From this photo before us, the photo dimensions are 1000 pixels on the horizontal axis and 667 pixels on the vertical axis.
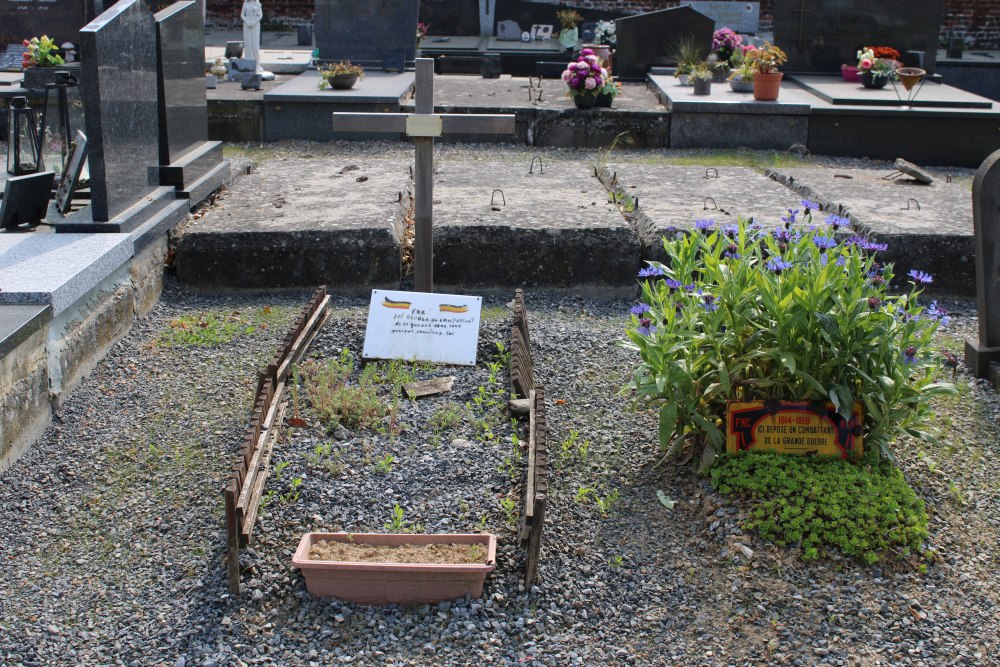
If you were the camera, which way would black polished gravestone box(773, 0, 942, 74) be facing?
facing the viewer

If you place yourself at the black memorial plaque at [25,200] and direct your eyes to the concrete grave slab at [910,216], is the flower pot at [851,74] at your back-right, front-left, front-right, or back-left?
front-left

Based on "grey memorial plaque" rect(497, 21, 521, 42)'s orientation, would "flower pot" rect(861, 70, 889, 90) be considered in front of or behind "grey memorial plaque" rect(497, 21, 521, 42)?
in front

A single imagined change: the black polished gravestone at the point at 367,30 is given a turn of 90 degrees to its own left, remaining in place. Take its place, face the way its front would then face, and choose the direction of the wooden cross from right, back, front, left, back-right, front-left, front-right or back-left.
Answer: right

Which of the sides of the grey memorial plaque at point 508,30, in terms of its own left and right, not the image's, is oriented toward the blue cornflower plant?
front

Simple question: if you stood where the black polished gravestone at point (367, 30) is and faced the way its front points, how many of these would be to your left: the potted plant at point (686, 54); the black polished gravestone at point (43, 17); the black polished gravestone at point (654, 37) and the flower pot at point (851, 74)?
3

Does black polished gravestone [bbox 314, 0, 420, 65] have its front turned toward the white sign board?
yes

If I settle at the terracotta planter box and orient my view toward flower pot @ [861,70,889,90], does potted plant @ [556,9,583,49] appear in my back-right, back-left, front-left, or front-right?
front-left

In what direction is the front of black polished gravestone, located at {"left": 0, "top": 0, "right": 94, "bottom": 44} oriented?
toward the camera

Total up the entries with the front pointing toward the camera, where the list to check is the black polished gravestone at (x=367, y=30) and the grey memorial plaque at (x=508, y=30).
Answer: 2

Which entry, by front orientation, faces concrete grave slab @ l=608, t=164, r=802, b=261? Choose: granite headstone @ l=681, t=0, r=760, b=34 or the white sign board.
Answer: the granite headstone

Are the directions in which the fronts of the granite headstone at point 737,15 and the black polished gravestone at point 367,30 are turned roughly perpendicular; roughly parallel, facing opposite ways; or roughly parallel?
roughly parallel

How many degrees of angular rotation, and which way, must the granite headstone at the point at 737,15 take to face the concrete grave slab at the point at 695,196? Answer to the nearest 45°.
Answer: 0° — it already faces it
